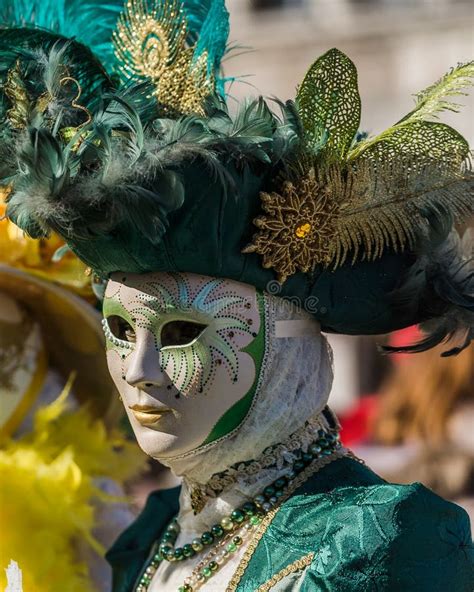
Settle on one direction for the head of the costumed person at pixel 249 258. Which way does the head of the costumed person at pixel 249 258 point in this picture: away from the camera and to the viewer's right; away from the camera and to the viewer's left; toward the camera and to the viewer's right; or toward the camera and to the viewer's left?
toward the camera and to the viewer's left

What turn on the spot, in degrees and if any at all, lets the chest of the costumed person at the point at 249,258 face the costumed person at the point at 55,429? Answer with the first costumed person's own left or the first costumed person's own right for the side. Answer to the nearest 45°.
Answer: approximately 90° to the first costumed person's own right

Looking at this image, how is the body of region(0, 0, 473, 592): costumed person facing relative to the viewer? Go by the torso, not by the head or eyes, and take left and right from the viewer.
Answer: facing the viewer and to the left of the viewer
